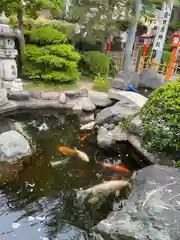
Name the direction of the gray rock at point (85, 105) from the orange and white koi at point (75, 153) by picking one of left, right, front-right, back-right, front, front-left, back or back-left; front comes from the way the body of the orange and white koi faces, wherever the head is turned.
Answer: back-left

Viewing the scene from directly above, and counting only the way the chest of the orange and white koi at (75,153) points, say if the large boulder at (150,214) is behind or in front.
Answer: in front

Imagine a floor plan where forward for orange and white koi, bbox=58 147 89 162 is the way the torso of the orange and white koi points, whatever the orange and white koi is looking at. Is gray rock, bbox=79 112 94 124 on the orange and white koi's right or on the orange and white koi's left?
on the orange and white koi's left

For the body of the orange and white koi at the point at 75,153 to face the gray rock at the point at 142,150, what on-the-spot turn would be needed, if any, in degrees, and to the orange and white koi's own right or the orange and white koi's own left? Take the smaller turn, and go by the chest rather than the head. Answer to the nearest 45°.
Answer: approximately 45° to the orange and white koi's own left

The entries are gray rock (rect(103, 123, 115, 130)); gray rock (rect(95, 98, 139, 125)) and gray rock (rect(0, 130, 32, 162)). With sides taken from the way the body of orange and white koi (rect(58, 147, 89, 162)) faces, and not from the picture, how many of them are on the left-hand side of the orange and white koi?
2

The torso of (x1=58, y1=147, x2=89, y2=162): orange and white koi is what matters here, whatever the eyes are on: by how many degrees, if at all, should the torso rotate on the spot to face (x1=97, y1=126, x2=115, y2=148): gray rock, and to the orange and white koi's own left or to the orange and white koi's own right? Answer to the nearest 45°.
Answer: approximately 90° to the orange and white koi's own left

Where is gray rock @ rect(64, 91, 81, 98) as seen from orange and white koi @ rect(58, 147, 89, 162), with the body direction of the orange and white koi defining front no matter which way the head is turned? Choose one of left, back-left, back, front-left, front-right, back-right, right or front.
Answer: back-left

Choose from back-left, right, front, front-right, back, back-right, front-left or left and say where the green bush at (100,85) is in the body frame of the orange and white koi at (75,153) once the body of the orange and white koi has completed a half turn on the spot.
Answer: front-right

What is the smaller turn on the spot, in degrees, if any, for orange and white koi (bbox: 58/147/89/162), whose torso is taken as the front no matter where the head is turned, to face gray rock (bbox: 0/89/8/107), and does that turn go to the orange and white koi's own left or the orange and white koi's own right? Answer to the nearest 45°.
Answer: approximately 180°

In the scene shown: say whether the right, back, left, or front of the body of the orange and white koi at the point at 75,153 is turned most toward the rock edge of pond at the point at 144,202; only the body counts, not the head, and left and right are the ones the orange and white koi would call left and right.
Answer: front

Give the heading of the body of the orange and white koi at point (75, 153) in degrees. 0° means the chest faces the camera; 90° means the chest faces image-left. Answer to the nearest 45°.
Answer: approximately 315°
